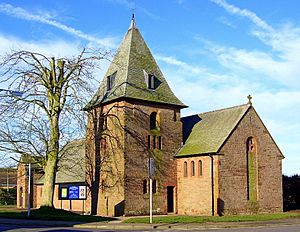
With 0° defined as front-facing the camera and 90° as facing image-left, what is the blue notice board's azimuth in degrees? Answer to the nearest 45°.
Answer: approximately 0°
